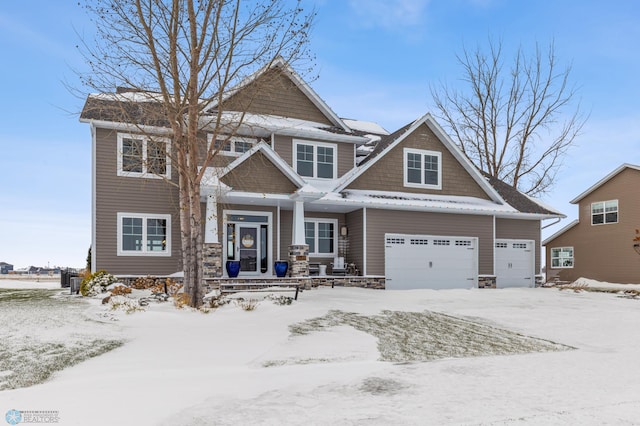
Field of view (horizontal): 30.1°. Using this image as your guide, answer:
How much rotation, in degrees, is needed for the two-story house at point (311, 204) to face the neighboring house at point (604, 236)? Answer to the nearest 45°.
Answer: approximately 135° to its left

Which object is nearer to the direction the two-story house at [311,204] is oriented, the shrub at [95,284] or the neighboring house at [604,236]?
the shrub

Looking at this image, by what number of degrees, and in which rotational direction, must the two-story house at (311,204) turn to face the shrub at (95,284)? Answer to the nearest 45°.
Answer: approximately 45° to its right

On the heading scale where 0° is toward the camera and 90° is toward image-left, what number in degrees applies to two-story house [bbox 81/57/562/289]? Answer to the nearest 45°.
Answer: approximately 0°

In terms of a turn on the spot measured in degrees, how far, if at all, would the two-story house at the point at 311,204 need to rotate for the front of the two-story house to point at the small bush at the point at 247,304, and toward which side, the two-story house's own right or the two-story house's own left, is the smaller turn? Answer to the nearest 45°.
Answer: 0° — it already faces it
